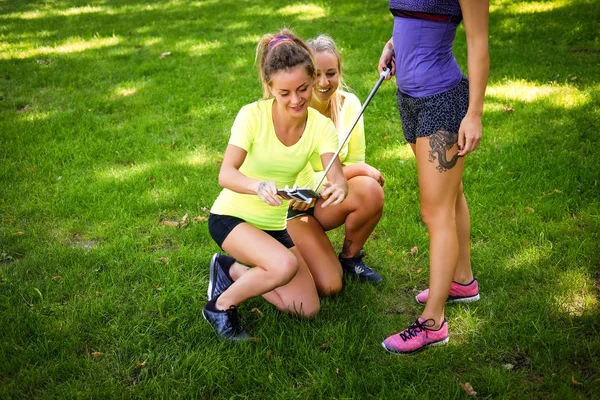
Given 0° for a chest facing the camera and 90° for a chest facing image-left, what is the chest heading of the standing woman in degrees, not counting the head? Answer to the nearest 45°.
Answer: approximately 45°
